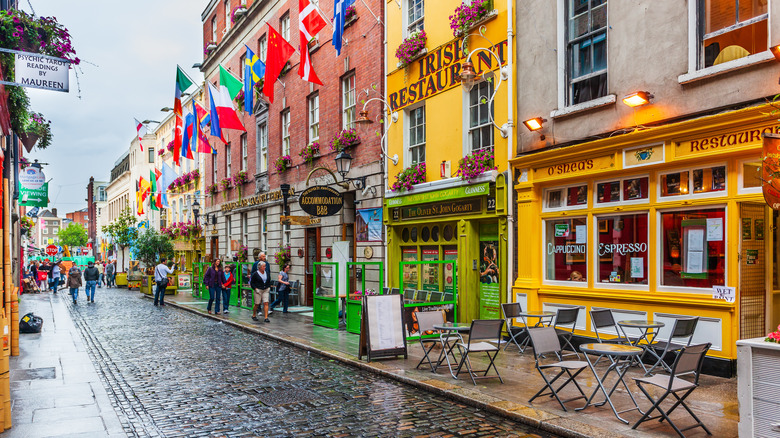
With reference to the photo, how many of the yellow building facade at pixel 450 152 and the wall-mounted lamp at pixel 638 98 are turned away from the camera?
0

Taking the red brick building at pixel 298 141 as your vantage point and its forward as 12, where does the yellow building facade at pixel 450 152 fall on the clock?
The yellow building facade is roughly at 10 o'clock from the red brick building.

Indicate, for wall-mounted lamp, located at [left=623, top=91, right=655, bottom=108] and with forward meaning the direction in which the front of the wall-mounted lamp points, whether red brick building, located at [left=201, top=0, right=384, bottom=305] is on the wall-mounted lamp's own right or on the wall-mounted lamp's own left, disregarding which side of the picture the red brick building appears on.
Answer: on the wall-mounted lamp's own right

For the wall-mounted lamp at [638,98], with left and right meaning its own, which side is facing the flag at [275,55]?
right

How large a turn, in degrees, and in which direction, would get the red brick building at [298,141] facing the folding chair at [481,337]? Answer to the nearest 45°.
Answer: approximately 45° to its left

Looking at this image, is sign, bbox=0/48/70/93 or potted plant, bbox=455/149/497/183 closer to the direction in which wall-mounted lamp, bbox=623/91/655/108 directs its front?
the sign

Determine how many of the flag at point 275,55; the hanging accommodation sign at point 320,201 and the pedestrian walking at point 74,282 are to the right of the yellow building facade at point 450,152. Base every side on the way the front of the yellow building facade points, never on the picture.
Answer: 3

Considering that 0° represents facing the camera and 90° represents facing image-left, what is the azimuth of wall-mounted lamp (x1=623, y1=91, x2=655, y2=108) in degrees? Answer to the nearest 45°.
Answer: approximately 45°
